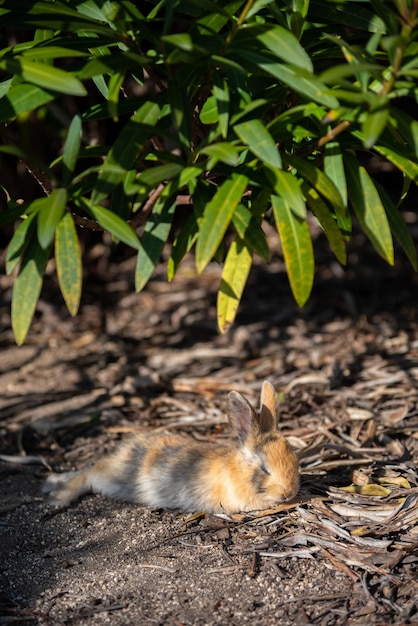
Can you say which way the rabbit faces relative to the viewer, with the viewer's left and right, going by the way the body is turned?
facing to the right of the viewer
